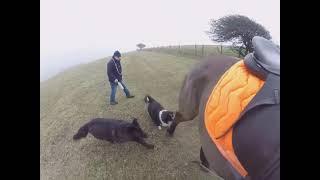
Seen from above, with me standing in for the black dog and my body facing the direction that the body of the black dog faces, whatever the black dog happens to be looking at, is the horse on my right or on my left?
on my right

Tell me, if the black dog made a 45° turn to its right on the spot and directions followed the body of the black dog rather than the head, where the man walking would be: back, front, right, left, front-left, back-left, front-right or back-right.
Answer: back-left

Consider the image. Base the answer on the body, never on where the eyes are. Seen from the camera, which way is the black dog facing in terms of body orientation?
to the viewer's right

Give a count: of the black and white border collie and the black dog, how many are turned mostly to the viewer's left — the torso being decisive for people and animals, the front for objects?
0

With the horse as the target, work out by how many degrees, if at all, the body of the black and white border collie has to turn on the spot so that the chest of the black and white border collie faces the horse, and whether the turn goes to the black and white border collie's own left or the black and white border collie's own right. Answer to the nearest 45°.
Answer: approximately 45° to the black and white border collie's own right

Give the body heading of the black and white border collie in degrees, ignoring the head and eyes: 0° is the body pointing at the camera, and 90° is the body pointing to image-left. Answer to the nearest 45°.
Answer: approximately 315°

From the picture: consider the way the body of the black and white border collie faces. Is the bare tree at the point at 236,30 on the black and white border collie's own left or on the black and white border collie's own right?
on the black and white border collie's own left
